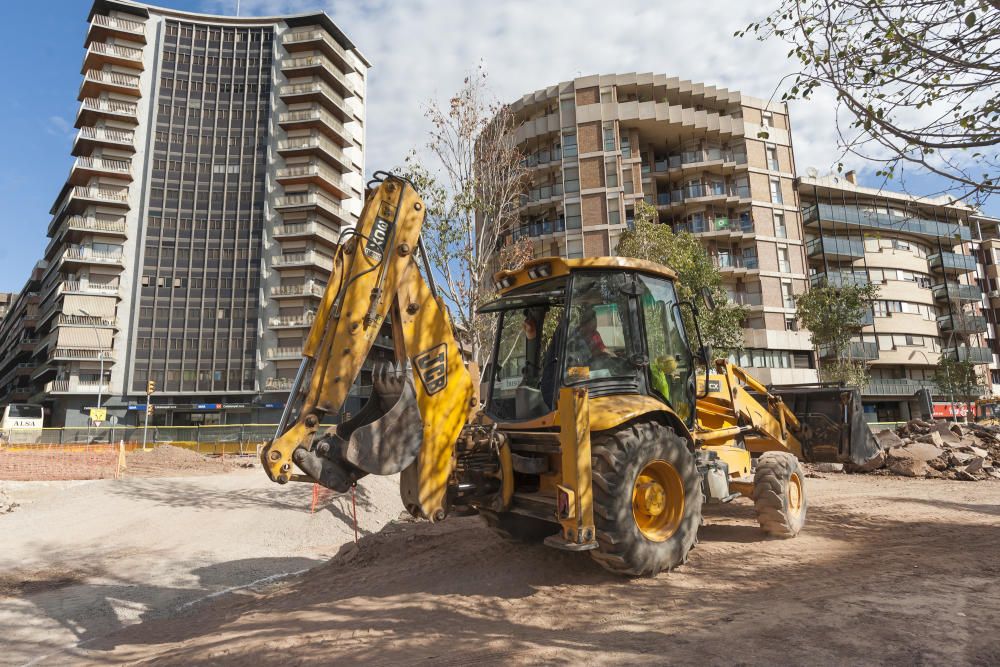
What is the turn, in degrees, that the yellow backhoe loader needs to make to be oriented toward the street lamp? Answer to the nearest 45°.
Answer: approximately 90° to its left

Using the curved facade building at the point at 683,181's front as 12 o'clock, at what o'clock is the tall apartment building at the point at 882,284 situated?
The tall apartment building is roughly at 8 o'clock from the curved facade building.

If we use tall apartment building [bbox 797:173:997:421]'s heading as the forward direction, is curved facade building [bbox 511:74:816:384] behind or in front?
in front

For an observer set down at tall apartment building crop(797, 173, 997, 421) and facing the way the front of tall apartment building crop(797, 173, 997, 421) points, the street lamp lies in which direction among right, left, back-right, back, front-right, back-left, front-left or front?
front-right

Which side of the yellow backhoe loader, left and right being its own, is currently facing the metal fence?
left

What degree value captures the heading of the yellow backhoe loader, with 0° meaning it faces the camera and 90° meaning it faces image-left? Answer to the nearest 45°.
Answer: approximately 225°

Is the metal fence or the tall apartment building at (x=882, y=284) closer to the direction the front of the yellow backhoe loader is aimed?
the tall apartment building

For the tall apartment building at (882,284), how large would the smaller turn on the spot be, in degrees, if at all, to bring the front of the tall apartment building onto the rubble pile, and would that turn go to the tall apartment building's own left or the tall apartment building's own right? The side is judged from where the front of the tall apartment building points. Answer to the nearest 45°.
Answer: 0° — it already faces it

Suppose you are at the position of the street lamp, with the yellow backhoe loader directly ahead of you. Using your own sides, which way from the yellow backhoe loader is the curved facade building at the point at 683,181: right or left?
left
